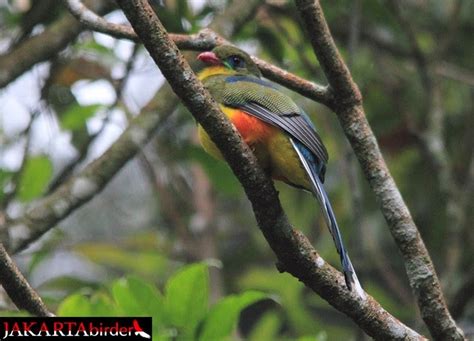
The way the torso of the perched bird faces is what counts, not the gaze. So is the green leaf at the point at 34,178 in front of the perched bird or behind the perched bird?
in front

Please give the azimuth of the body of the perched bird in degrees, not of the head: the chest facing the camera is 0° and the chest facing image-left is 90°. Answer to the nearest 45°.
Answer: approximately 90°

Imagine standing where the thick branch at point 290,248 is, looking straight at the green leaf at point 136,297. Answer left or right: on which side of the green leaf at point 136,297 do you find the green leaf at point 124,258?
right

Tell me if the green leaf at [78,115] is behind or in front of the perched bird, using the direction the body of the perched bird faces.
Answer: in front

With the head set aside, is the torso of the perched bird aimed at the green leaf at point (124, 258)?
no
